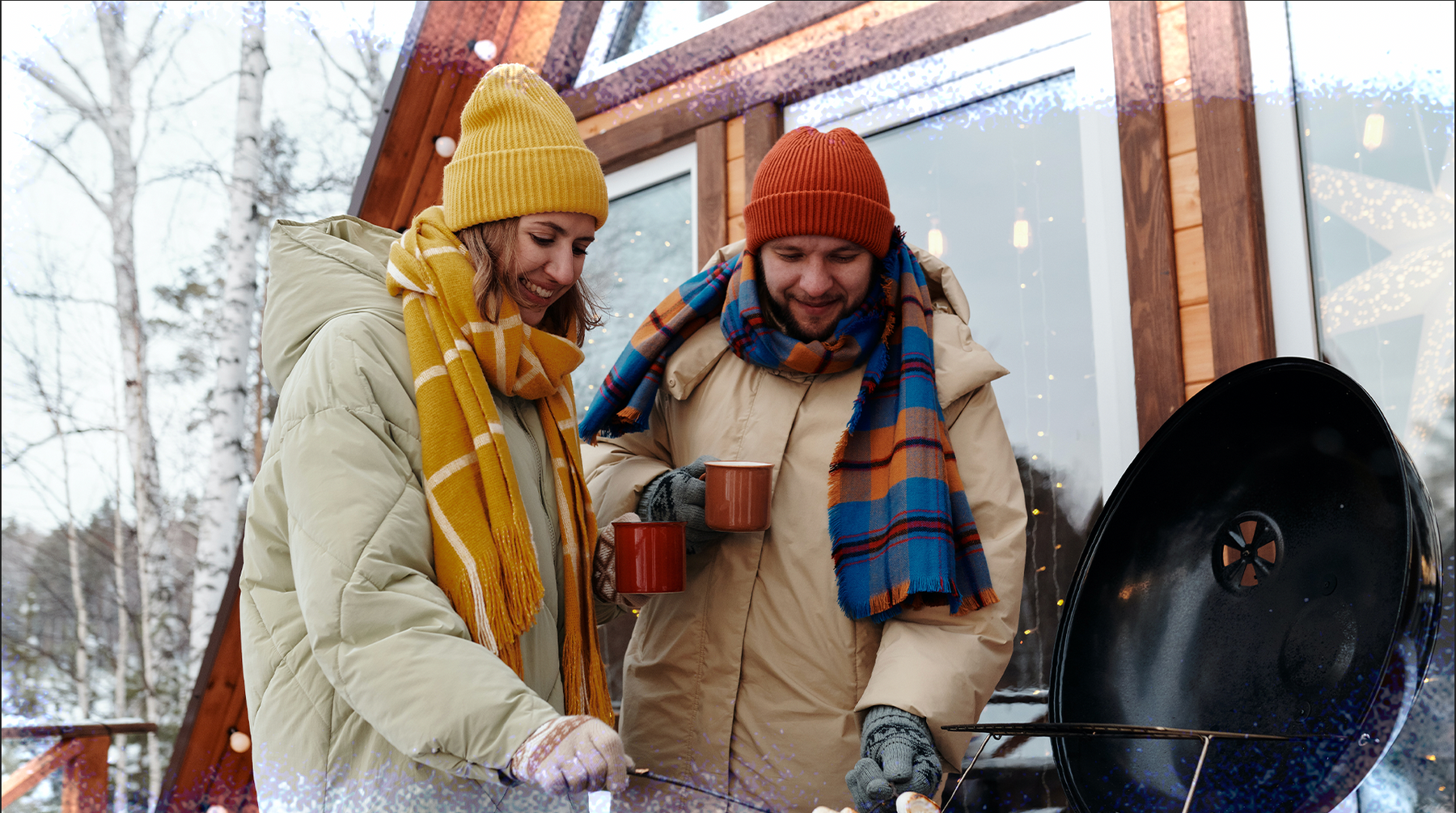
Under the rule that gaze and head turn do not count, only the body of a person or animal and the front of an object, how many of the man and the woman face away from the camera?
0

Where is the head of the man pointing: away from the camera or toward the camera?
toward the camera

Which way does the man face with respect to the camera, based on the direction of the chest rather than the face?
toward the camera

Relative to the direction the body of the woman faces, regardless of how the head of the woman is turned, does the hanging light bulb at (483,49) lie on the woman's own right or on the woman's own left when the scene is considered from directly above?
on the woman's own left

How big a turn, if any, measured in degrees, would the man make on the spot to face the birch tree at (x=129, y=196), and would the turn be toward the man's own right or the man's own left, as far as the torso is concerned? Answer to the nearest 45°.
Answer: approximately 135° to the man's own right

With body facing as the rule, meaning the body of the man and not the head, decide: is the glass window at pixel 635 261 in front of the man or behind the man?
behind

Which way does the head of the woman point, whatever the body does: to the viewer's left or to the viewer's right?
to the viewer's right

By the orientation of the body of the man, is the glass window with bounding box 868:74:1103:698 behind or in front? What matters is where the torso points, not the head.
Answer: behind

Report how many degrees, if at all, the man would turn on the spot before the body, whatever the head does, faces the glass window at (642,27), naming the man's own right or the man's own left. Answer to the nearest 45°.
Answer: approximately 180°

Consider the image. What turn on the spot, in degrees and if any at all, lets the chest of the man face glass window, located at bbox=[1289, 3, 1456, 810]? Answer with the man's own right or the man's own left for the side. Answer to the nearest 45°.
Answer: approximately 90° to the man's own left
